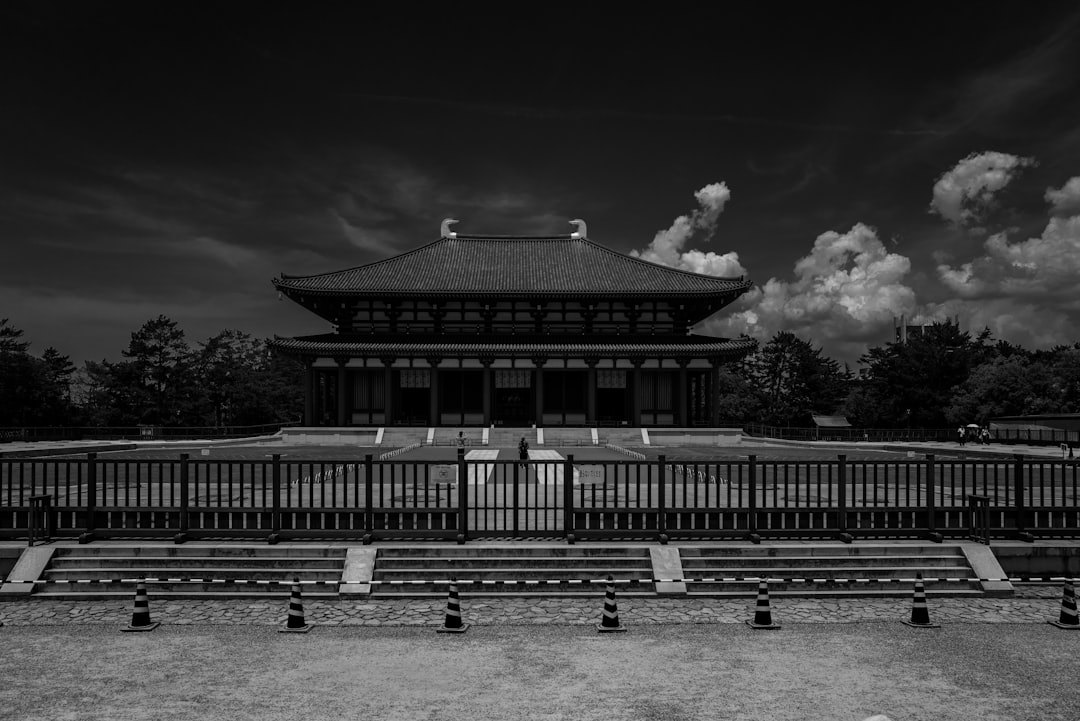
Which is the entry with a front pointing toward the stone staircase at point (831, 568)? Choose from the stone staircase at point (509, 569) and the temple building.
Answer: the temple building

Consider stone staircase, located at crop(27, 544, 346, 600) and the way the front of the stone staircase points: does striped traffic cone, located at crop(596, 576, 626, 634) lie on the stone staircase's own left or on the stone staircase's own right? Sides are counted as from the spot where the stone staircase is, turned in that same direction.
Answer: on the stone staircase's own left

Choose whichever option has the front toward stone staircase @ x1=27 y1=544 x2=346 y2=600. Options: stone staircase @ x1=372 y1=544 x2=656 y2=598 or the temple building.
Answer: the temple building

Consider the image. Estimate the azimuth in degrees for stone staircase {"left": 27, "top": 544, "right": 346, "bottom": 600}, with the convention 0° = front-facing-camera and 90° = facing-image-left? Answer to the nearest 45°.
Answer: approximately 0°

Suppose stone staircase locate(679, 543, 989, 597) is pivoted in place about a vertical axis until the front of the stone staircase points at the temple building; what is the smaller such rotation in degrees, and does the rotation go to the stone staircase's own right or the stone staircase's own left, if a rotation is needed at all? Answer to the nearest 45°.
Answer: approximately 135° to the stone staircase's own right

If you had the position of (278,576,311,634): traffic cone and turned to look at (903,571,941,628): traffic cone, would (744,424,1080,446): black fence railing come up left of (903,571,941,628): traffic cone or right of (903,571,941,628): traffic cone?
left

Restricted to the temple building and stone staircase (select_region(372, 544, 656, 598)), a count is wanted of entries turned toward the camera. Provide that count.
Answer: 2

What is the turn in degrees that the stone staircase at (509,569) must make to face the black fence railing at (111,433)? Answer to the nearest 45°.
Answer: approximately 135° to its right

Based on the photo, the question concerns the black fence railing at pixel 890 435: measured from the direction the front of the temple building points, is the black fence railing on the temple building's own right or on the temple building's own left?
on the temple building's own left
